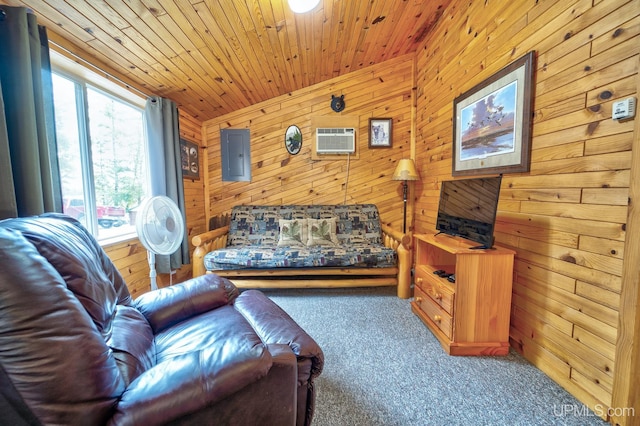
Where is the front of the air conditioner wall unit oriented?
toward the camera

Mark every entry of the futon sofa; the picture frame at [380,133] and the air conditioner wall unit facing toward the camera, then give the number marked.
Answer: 3

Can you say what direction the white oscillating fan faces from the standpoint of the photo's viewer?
facing the viewer and to the right of the viewer

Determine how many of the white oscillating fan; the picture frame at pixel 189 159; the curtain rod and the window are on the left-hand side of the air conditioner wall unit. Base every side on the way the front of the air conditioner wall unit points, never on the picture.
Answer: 0

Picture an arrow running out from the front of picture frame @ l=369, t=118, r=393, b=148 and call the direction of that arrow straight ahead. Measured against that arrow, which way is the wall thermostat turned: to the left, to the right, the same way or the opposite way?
to the right

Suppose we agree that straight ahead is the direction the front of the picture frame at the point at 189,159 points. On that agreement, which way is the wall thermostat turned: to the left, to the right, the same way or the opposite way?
the opposite way

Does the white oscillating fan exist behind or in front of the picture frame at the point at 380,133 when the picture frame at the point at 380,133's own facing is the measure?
in front

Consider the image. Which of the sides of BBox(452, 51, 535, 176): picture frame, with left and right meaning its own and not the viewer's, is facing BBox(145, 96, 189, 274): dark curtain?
front

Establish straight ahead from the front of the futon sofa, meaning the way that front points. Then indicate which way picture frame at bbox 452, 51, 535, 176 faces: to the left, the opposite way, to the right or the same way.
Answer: to the right

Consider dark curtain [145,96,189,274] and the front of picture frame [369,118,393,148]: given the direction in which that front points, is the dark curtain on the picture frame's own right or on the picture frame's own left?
on the picture frame's own right

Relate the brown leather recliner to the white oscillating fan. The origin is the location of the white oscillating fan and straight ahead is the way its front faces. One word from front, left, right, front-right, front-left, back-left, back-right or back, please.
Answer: front-right

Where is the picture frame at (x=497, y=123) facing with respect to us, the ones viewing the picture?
facing the viewer and to the left of the viewer

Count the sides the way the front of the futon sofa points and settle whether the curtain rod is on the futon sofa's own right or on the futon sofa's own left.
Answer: on the futon sofa's own right

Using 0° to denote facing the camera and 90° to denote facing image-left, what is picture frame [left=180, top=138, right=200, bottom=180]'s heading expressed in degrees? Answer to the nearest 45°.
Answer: approximately 315°
